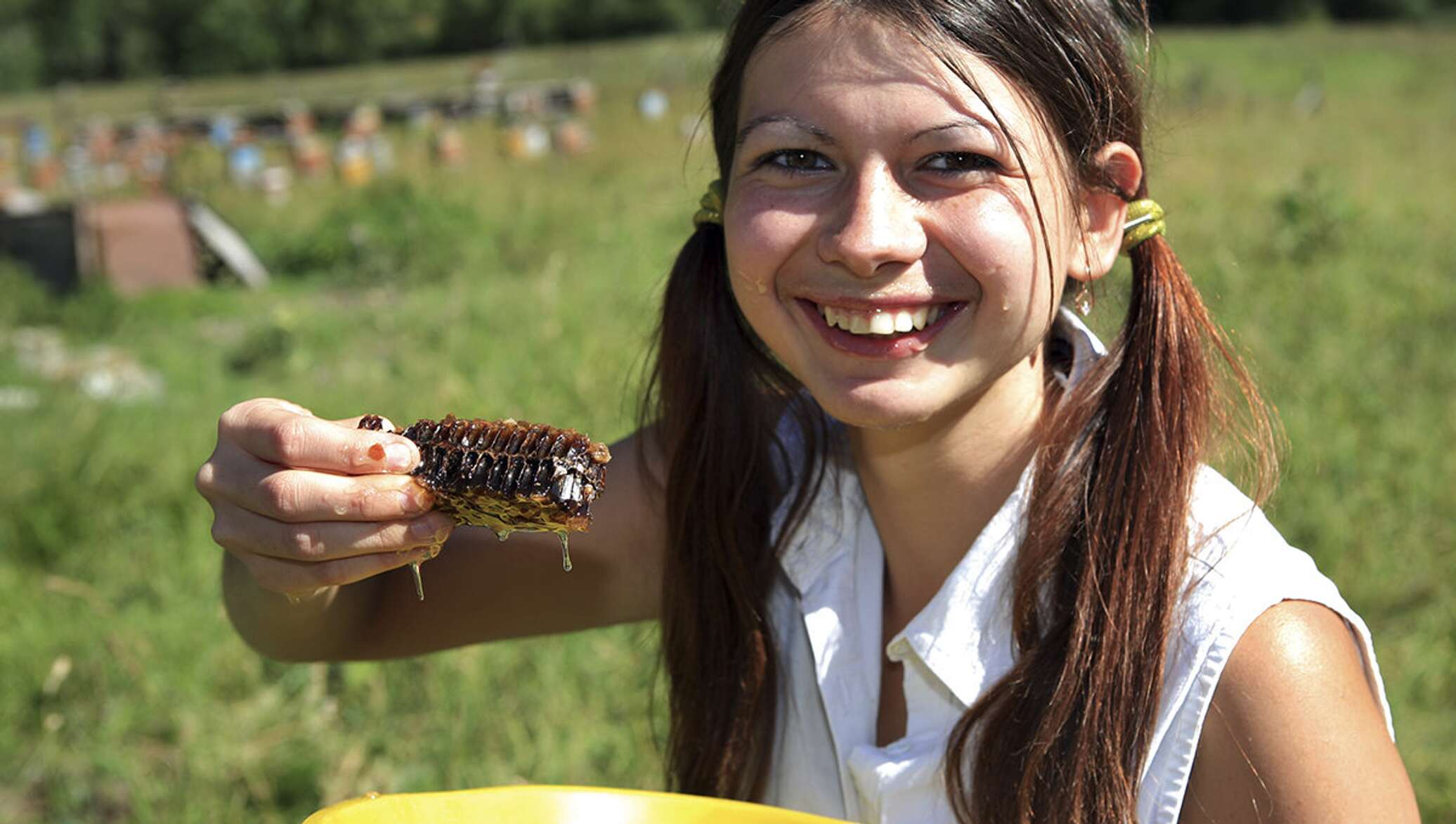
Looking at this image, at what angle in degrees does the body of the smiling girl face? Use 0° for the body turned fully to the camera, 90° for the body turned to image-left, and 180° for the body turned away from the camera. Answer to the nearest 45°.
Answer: approximately 45°

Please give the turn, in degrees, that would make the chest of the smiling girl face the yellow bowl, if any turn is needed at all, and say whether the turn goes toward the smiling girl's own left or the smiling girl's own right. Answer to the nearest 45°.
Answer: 0° — they already face it
